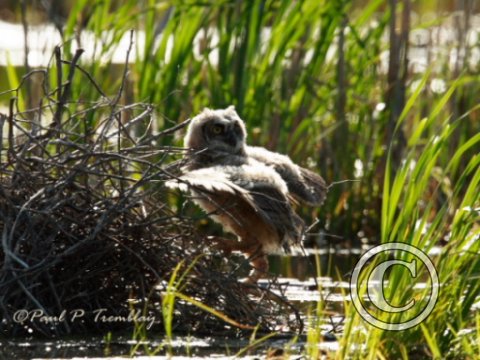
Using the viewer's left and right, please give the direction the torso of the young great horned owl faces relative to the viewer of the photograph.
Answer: facing to the left of the viewer
